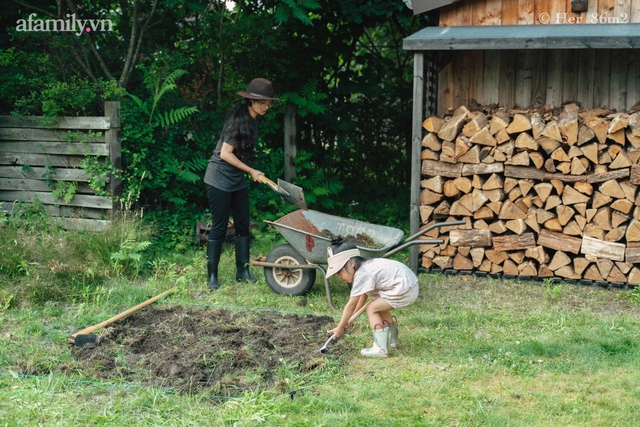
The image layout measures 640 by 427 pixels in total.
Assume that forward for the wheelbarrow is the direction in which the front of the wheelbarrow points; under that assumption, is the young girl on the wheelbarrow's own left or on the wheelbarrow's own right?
on the wheelbarrow's own left

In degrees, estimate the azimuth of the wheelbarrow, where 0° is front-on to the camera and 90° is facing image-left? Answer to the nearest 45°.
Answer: approximately 90°

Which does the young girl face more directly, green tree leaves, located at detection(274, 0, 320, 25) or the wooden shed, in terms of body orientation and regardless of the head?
the green tree leaves

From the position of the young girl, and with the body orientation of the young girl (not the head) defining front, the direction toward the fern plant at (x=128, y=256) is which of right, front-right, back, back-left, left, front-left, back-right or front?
front-right

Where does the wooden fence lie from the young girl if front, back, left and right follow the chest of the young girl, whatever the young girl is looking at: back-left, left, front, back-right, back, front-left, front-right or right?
front-right

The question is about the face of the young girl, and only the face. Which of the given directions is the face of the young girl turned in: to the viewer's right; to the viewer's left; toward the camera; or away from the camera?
to the viewer's left

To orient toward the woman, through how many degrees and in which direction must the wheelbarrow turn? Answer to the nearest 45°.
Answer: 0° — it already faces them

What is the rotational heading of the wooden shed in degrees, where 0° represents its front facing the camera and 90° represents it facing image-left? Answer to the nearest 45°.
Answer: approximately 0°

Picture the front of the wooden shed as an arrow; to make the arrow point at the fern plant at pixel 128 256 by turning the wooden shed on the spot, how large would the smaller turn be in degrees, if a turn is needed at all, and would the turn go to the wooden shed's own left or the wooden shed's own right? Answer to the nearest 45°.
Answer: approximately 90° to the wooden shed's own right

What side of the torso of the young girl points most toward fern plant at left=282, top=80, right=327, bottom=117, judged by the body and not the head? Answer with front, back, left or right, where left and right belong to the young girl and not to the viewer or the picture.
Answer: right

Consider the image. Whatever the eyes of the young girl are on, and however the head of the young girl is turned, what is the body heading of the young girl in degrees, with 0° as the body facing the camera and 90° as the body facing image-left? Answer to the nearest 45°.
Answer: approximately 90°

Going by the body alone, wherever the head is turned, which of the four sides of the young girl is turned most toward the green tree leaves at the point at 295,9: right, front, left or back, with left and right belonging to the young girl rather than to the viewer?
right

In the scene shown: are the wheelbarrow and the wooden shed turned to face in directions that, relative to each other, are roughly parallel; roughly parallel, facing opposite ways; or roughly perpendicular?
roughly perpendicular
